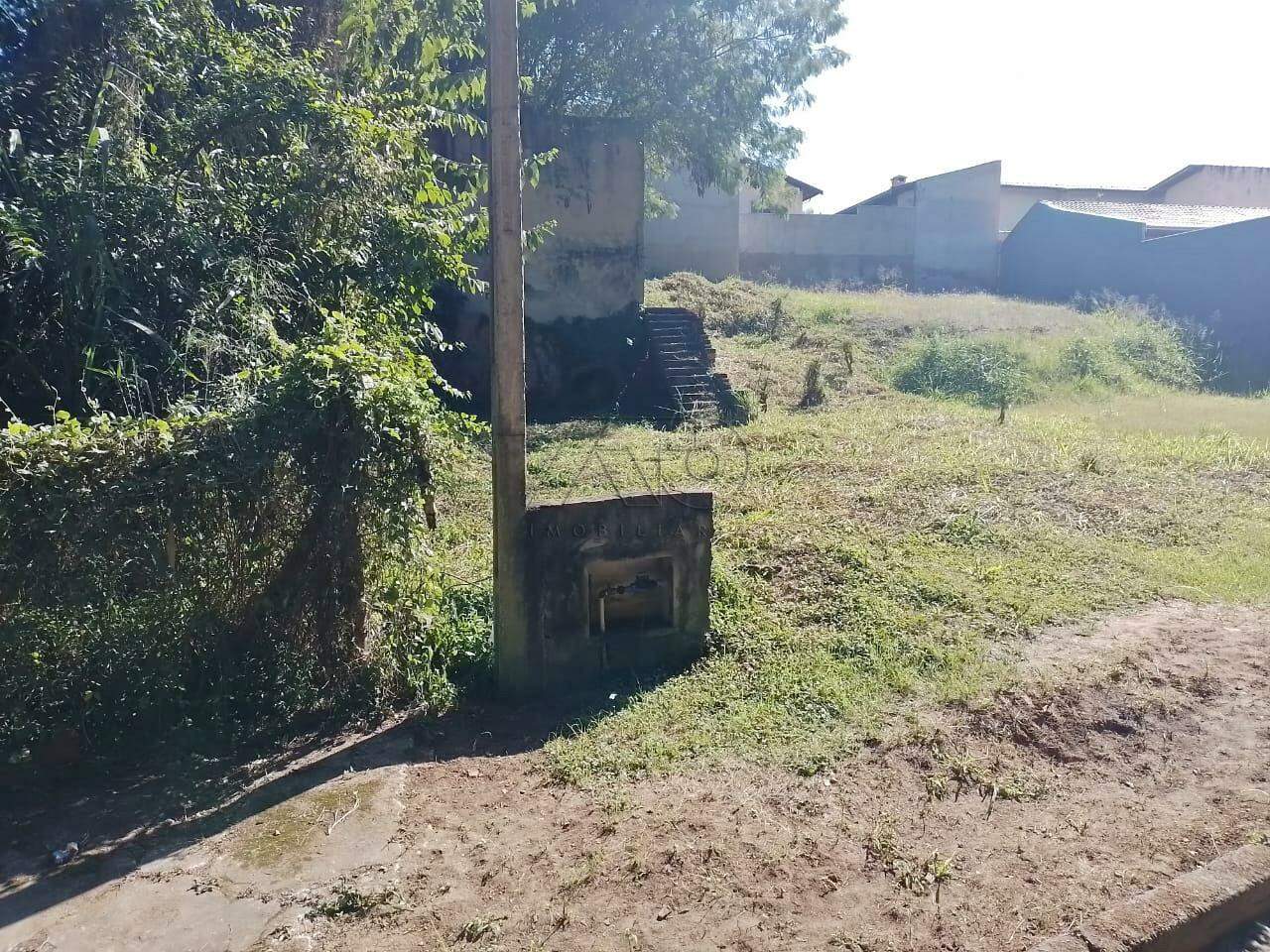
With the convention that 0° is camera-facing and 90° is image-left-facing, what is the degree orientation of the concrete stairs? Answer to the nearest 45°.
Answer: approximately 0°

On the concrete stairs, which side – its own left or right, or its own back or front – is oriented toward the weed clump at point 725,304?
back

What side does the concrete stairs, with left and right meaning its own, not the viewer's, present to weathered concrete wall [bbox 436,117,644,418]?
right

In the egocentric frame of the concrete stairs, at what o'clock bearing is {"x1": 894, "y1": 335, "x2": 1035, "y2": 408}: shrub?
The shrub is roughly at 8 o'clock from the concrete stairs.

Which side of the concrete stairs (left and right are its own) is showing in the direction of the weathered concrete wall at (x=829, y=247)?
back

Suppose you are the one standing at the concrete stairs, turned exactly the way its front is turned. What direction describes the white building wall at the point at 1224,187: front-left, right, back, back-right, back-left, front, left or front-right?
back-left

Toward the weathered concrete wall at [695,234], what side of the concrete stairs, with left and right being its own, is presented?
back
